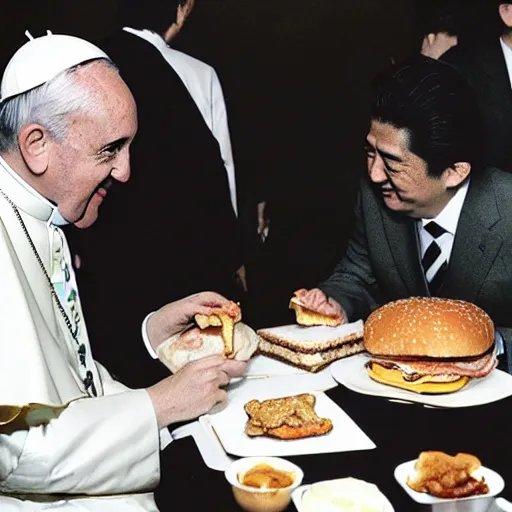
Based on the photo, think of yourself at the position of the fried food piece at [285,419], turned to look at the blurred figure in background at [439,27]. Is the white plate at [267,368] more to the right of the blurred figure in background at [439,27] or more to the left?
left

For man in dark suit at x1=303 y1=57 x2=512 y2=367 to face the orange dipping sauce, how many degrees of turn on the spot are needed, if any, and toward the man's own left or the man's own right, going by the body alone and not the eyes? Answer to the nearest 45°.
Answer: approximately 45° to the man's own left

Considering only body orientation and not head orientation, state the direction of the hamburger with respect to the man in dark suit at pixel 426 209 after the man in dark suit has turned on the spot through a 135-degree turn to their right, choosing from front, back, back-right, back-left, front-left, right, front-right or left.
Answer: back

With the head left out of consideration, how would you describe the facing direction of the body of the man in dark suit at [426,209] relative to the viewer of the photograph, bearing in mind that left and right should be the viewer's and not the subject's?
facing the viewer and to the left of the viewer

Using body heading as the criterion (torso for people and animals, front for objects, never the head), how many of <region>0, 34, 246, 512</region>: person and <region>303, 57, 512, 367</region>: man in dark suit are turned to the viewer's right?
1

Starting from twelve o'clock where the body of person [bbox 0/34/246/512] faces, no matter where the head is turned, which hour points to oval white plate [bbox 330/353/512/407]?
The oval white plate is roughly at 12 o'clock from the person.

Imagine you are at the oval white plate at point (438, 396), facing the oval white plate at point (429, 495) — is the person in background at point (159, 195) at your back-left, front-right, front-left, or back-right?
back-right

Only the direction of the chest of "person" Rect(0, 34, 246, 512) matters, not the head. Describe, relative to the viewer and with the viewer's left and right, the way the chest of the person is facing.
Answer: facing to the right of the viewer

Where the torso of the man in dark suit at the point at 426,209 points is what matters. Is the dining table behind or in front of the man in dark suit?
in front
